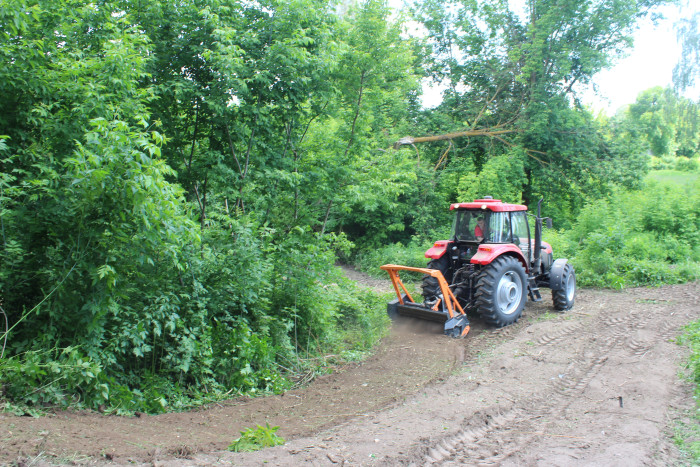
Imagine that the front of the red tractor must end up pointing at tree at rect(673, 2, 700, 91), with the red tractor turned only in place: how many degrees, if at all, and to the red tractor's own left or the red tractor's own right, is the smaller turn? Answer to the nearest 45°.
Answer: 0° — it already faces it

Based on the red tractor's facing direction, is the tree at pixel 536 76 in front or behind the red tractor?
in front

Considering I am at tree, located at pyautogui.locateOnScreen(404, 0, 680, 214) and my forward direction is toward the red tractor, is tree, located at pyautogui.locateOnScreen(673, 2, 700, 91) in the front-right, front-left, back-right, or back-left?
back-left

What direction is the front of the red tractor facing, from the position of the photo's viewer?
facing away from the viewer and to the right of the viewer

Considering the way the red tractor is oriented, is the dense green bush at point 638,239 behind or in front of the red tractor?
in front

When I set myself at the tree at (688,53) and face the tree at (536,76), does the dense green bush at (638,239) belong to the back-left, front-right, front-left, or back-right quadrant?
front-left
